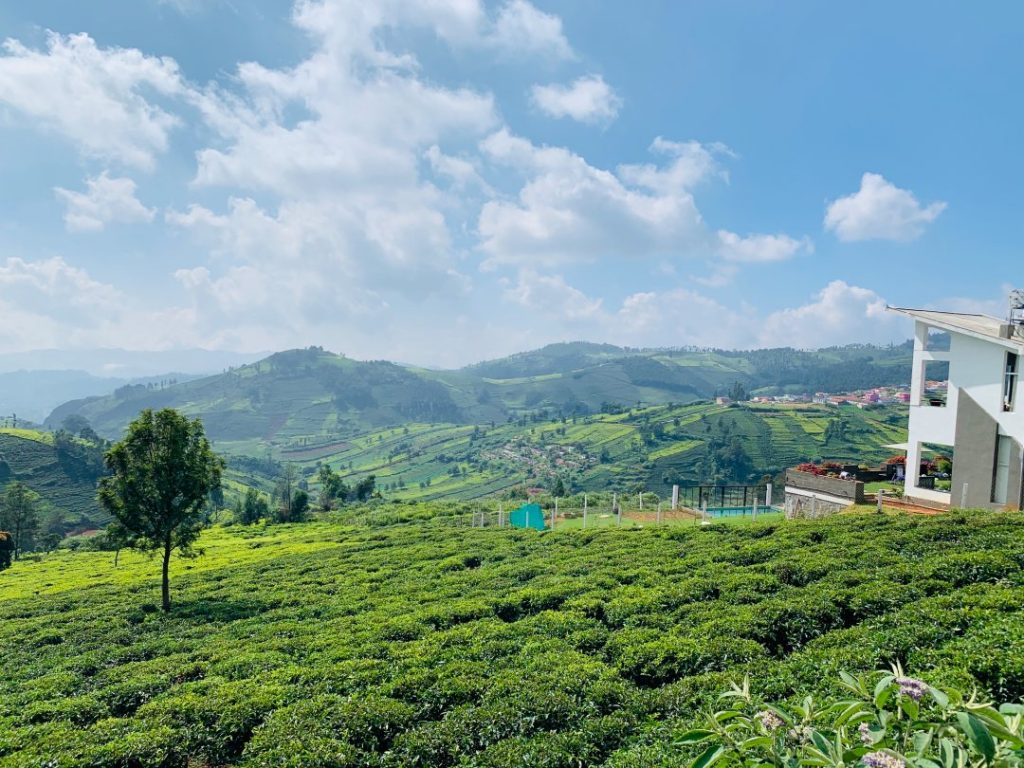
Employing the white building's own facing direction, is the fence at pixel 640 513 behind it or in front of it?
in front

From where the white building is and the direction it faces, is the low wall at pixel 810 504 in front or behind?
in front

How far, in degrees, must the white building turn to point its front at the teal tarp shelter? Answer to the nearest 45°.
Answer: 0° — it already faces it

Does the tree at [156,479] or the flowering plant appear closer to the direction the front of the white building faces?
the tree

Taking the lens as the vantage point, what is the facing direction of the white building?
facing to the left of the viewer

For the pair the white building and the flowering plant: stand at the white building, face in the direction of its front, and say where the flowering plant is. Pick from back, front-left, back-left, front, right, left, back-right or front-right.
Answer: left

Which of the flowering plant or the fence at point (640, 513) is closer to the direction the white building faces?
the fence

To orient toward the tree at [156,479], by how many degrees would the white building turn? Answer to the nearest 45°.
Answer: approximately 45° to its left
